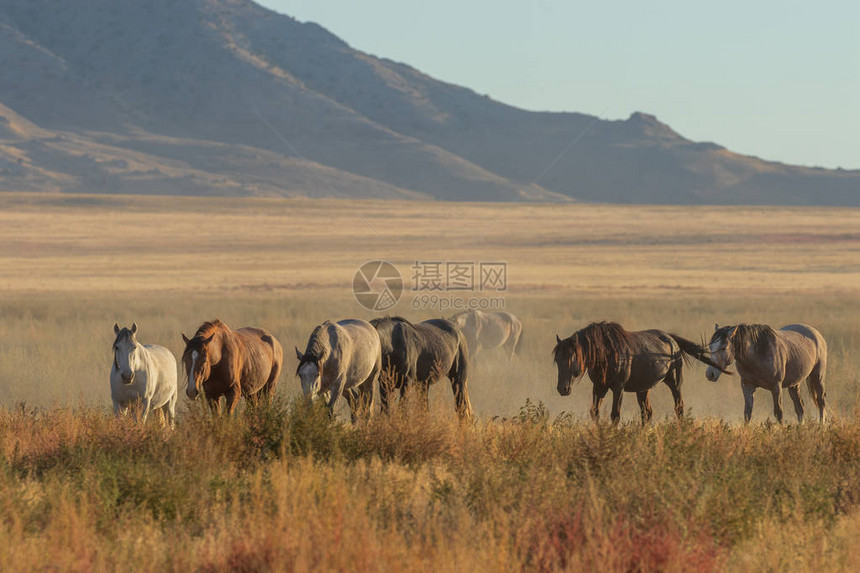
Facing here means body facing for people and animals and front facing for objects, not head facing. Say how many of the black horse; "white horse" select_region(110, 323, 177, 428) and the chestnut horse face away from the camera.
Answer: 0

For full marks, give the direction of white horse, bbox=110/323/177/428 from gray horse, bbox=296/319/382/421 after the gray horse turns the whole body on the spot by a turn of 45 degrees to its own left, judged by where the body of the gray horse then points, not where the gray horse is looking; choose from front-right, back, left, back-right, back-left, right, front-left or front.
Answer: right

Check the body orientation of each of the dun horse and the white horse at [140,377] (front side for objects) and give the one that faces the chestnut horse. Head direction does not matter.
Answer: the dun horse

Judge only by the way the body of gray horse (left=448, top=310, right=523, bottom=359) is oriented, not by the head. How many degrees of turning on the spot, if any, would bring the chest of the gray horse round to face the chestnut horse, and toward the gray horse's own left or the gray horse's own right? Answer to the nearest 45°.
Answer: approximately 90° to the gray horse's own left

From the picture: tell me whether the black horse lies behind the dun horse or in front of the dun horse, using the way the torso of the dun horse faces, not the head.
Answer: in front

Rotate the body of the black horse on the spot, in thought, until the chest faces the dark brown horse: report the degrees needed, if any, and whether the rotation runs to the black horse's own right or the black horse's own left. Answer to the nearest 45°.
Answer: approximately 135° to the black horse's own left

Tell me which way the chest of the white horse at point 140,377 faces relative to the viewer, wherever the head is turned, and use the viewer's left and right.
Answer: facing the viewer and to the left of the viewer

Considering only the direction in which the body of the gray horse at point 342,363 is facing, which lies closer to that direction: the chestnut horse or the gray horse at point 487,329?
the chestnut horse

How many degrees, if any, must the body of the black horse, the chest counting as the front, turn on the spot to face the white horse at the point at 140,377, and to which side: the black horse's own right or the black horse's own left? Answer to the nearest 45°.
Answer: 0° — it already faces it

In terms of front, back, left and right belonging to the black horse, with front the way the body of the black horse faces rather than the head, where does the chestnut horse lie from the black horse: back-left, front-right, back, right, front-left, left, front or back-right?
front

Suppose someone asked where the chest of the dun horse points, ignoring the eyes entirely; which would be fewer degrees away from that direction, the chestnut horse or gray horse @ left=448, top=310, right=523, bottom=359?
the chestnut horse

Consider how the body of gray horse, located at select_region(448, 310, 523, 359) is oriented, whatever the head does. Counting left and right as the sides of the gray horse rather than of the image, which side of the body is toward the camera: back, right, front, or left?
left

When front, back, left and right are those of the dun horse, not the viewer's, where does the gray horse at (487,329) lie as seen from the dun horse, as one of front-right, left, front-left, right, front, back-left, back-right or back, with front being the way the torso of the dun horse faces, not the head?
right
